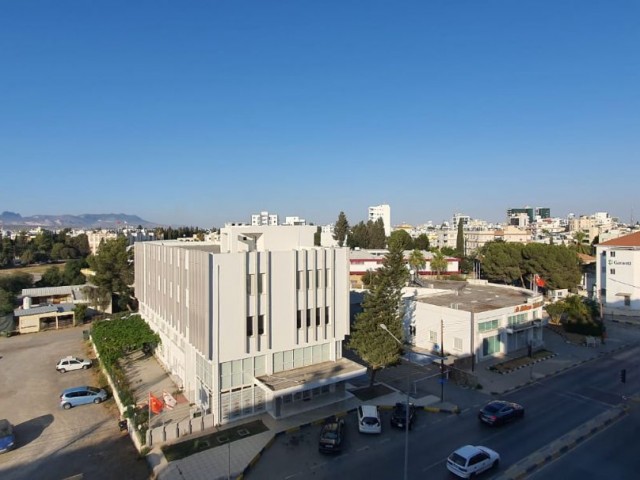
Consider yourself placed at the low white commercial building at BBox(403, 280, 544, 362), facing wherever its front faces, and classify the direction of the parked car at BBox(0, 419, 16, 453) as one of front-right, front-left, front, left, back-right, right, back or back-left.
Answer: right

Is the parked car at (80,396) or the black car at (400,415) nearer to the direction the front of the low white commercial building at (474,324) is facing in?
the black car

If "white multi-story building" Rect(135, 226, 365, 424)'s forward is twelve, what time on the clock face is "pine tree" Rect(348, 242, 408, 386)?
The pine tree is roughly at 10 o'clock from the white multi-story building.

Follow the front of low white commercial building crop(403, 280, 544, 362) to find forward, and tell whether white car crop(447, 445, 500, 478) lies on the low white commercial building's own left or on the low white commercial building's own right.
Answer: on the low white commercial building's own right

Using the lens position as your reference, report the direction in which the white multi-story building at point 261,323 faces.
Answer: facing the viewer and to the right of the viewer

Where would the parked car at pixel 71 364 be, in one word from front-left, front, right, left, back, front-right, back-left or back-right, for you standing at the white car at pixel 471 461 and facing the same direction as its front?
back-left

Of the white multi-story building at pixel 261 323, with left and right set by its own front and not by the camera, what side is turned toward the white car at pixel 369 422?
front

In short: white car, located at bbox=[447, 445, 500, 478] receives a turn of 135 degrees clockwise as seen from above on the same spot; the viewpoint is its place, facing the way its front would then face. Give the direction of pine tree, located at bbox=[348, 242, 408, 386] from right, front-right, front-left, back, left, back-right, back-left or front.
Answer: back-right

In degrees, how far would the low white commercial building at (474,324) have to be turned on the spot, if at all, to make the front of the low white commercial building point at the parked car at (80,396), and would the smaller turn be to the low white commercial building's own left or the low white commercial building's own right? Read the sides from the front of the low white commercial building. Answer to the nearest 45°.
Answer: approximately 90° to the low white commercial building's own right

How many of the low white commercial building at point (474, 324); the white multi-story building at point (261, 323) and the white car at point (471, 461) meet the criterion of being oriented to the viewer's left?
0

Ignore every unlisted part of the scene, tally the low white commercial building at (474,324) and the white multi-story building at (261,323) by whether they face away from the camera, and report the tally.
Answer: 0

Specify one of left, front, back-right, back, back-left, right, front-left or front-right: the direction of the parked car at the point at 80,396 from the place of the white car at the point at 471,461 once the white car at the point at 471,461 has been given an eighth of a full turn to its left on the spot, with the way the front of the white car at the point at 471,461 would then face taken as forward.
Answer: left

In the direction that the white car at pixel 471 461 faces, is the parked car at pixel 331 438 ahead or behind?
behind

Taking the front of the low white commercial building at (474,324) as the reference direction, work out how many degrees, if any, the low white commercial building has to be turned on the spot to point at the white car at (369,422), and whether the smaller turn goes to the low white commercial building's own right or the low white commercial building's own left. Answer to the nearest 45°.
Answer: approximately 45° to the low white commercial building's own right

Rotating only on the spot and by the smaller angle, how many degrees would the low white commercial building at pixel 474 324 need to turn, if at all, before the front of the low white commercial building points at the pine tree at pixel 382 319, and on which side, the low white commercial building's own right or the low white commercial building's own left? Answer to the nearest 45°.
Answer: approximately 90° to the low white commercial building's own right

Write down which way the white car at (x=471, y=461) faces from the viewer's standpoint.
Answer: facing away from the viewer and to the right of the viewer
